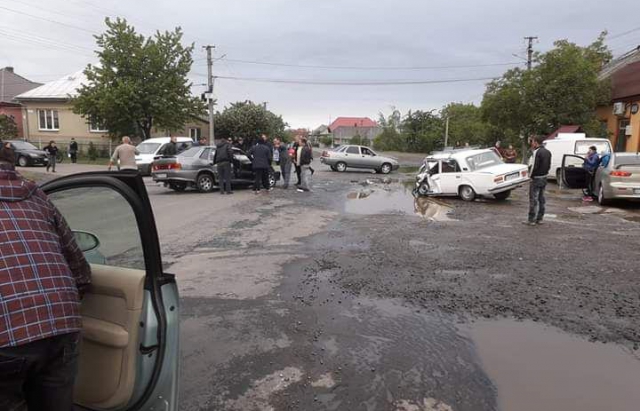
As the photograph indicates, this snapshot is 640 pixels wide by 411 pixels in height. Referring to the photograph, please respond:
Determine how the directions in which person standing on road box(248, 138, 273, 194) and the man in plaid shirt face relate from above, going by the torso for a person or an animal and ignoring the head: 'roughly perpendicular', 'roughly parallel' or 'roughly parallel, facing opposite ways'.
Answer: roughly parallel

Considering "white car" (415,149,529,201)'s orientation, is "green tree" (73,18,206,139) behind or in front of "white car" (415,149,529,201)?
in front

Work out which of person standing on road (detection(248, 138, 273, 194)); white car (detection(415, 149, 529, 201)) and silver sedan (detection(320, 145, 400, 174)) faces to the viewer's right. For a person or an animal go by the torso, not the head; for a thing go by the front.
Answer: the silver sedan

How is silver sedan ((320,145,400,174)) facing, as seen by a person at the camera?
facing to the right of the viewer

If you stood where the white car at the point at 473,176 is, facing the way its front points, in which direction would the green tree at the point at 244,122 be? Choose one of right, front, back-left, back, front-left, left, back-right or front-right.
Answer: front

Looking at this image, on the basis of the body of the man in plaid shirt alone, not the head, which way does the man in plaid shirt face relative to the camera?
away from the camera

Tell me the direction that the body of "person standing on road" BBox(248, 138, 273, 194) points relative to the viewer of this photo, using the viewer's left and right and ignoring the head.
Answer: facing away from the viewer

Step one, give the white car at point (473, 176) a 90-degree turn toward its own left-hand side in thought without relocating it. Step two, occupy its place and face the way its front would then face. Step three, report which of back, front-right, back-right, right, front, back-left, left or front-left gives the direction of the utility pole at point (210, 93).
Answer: right

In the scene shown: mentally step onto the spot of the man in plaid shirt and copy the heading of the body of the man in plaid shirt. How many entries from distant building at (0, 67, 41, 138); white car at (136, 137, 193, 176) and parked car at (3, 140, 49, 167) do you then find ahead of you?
3
